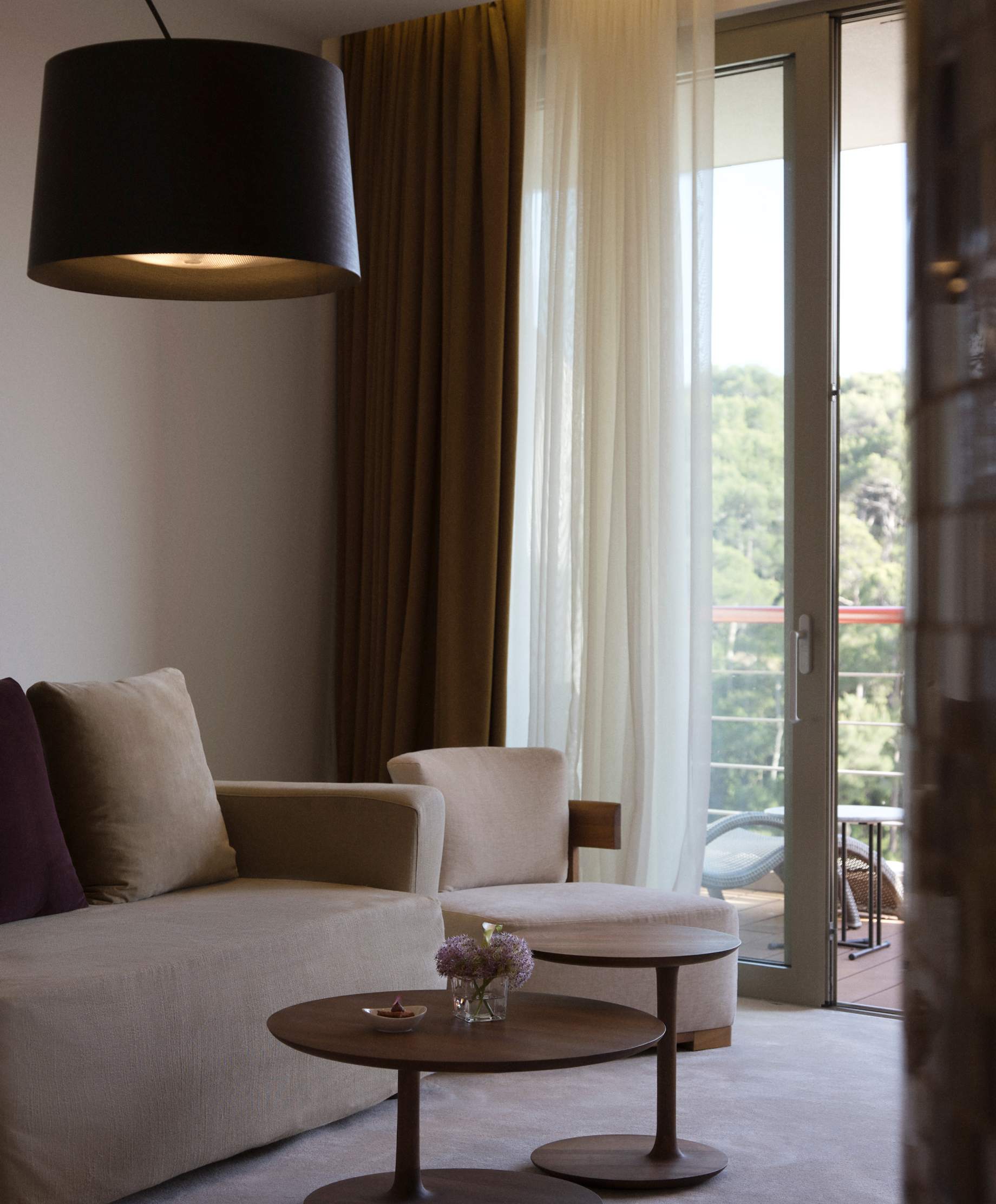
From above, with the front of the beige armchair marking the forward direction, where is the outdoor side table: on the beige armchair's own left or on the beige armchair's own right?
on the beige armchair's own left

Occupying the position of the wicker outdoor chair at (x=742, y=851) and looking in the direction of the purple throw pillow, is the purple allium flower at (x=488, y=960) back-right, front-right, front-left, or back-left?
front-left

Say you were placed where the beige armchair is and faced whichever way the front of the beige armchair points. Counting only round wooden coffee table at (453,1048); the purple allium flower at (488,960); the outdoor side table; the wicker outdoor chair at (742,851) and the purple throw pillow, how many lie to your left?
2

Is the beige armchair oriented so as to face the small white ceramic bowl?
no

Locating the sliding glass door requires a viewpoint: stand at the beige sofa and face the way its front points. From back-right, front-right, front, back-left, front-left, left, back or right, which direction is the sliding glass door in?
left

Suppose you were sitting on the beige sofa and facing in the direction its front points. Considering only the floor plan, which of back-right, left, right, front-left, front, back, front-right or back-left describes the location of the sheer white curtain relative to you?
left

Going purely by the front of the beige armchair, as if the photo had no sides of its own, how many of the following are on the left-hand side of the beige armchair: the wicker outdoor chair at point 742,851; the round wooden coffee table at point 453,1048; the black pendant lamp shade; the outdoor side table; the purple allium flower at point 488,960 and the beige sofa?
2

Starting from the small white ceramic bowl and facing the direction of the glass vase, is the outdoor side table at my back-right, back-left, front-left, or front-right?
front-left

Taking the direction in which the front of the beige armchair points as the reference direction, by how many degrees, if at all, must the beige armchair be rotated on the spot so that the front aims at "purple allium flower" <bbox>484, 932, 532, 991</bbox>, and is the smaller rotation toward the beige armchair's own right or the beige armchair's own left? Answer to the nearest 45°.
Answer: approximately 45° to the beige armchair's own right

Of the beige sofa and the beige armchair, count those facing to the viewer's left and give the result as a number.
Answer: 0

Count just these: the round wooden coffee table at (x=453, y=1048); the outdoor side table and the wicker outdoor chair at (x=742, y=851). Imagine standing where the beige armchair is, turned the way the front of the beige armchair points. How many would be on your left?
2

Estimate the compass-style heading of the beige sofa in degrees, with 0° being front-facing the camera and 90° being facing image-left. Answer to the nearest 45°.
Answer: approximately 315°

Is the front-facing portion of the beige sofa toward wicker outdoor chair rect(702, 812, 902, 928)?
no

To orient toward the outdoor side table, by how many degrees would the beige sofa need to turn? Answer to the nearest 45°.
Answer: approximately 90° to its left
